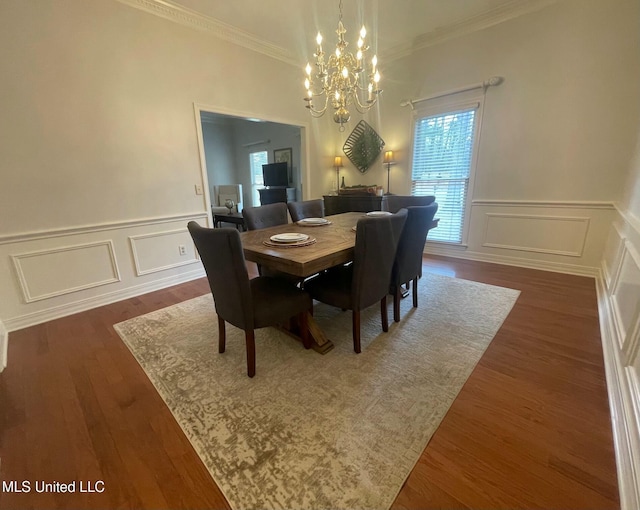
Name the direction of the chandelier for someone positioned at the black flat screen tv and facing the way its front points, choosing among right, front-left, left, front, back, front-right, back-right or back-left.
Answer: front-left

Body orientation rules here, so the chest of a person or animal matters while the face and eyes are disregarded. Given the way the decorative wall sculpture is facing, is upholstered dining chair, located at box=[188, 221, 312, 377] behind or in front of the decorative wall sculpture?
in front

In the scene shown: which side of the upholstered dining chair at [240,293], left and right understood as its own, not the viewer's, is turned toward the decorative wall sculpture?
front

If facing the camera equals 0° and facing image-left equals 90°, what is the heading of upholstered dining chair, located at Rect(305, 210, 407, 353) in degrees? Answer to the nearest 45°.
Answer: approximately 135°

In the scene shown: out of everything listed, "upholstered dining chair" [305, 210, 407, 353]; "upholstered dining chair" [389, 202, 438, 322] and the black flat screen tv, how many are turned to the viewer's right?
0

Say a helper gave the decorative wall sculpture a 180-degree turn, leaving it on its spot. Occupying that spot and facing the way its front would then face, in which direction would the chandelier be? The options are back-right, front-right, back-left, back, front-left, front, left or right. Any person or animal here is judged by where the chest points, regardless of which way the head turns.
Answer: back-right

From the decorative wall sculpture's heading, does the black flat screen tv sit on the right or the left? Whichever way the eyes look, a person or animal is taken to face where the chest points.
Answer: on its right

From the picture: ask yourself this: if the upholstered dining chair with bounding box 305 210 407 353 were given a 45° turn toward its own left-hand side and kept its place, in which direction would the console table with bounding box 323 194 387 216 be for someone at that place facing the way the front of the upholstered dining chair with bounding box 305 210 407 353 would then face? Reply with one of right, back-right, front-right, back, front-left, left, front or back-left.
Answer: right

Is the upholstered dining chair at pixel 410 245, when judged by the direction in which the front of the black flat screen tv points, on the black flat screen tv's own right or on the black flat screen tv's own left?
on the black flat screen tv's own left

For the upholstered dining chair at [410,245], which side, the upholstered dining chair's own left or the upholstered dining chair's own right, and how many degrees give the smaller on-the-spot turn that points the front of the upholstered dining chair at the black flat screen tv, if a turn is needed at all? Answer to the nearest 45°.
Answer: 0° — it already faces it

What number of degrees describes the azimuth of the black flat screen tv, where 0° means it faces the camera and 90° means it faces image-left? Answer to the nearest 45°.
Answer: approximately 45°

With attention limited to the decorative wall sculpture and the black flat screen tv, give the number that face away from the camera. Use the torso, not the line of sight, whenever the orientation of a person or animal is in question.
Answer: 0

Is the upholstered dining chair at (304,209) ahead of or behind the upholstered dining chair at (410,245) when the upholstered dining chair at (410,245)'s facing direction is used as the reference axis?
ahead

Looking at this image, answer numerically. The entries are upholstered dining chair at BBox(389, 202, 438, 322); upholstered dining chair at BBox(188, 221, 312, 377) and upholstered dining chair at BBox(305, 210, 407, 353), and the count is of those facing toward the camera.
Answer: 0

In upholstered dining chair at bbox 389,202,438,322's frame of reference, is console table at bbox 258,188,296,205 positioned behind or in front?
in front

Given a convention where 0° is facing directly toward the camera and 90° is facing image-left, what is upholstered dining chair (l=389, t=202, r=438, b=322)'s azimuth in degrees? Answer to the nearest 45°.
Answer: approximately 135°
